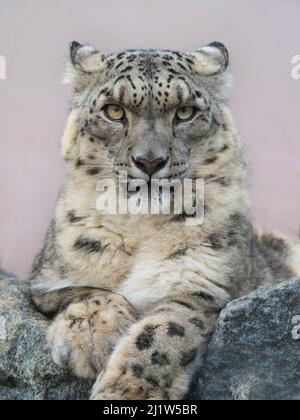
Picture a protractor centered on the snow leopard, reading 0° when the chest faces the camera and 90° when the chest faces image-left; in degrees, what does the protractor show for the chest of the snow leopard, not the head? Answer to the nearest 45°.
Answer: approximately 0°
